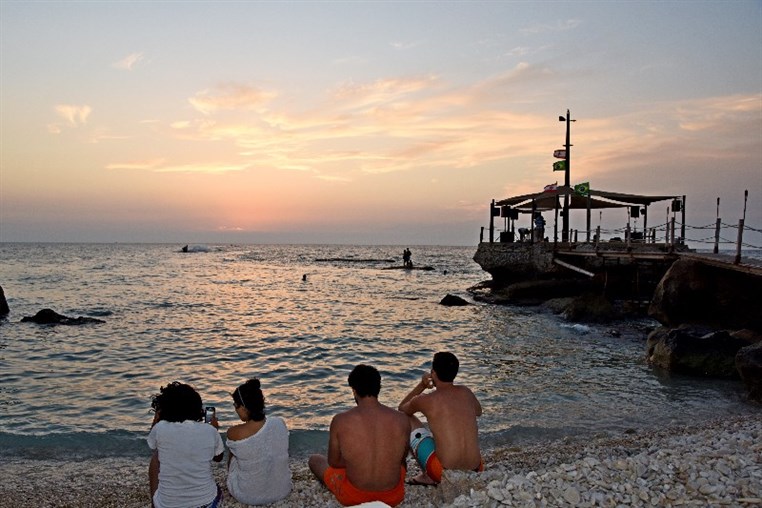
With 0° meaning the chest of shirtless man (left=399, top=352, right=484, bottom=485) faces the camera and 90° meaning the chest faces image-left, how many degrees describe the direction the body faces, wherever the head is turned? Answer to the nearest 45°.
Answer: approximately 135°

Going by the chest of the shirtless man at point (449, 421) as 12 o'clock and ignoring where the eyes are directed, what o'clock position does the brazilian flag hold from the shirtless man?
The brazilian flag is roughly at 2 o'clock from the shirtless man.

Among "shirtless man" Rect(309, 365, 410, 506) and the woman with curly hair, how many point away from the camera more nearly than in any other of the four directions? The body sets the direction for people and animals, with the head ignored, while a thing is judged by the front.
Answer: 2

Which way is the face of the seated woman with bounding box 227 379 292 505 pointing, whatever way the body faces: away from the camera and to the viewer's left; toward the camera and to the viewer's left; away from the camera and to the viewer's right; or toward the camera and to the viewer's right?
away from the camera and to the viewer's left

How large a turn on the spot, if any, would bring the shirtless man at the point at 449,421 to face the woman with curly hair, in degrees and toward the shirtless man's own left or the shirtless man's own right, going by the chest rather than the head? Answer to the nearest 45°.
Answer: approximately 90° to the shirtless man's own left

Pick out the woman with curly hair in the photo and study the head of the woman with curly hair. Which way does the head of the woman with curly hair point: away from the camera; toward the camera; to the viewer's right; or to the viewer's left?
away from the camera

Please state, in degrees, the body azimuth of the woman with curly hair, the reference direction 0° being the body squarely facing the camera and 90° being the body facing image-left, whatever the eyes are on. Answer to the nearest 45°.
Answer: approximately 180°

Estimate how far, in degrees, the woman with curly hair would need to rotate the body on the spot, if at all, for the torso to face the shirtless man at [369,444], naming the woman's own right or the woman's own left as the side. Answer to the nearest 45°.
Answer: approximately 90° to the woman's own right
